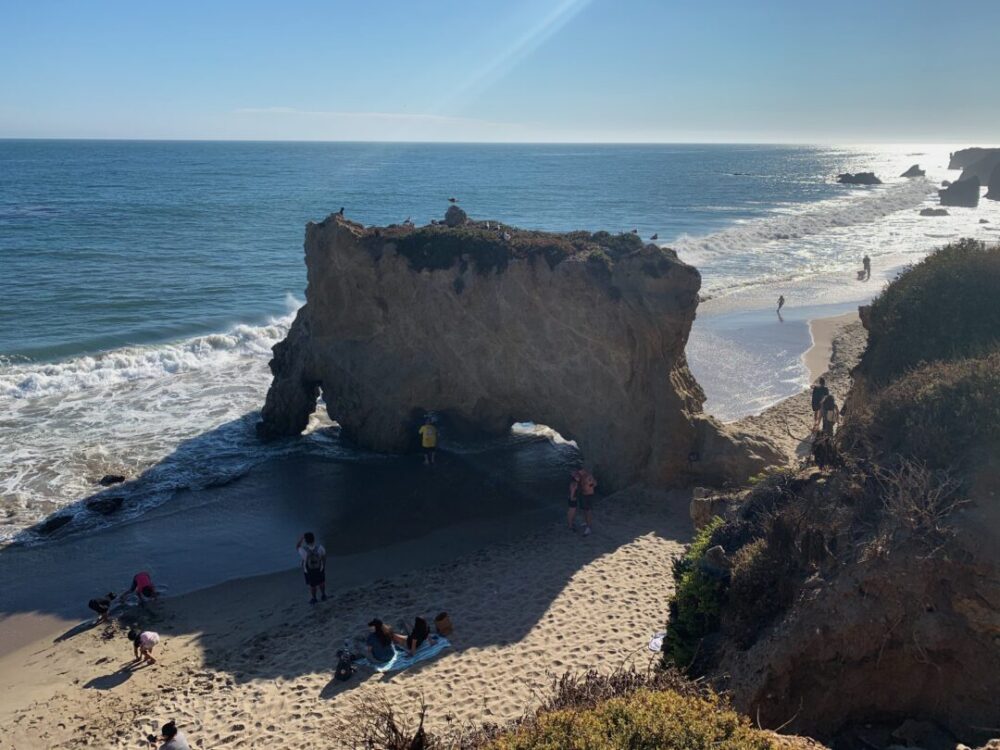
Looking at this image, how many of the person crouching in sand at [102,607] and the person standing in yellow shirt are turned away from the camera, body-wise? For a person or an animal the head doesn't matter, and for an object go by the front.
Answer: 1

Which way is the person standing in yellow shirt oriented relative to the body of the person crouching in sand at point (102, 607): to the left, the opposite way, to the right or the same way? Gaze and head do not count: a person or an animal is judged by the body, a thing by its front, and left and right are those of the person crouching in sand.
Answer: to the left

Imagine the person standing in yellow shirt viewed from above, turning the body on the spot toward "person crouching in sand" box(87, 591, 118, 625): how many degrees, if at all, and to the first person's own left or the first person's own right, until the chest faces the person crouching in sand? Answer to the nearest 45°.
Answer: approximately 135° to the first person's own left

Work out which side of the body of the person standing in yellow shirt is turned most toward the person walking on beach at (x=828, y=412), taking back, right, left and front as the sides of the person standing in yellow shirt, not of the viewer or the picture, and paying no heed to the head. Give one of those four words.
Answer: right

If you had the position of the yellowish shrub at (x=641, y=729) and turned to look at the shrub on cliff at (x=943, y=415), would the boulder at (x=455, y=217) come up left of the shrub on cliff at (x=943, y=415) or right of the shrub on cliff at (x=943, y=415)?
left

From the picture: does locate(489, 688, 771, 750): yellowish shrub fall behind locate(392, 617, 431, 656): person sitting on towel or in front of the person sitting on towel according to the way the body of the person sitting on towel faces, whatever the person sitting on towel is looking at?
behind

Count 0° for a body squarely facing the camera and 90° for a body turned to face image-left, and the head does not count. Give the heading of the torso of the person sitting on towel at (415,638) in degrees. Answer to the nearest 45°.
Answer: approximately 135°

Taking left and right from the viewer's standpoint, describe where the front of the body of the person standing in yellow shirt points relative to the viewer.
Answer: facing away from the viewer

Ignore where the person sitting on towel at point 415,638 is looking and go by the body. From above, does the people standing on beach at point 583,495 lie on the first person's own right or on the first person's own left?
on the first person's own right

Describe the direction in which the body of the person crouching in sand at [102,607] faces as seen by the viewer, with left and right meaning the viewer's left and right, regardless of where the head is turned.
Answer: facing to the right of the viewer

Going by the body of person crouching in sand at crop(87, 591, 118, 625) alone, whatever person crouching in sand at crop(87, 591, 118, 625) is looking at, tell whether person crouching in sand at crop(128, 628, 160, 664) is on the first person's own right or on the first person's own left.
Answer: on the first person's own right

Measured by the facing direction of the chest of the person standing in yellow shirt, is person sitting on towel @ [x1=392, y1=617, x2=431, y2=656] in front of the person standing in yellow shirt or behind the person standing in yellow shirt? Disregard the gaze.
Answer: behind

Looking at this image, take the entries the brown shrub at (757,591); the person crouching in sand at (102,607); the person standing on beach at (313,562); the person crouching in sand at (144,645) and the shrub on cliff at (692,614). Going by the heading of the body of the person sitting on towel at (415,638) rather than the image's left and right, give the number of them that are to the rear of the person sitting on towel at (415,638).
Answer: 2
